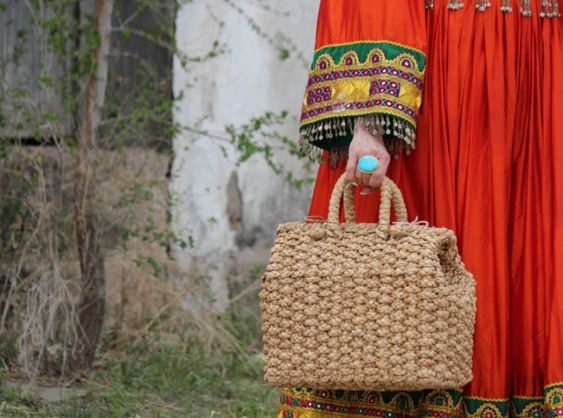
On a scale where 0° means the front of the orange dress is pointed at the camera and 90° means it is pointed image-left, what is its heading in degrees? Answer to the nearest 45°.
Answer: approximately 0°

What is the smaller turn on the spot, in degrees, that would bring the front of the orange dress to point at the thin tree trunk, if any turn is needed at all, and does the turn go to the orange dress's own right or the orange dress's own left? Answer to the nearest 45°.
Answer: approximately 135° to the orange dress's own right
